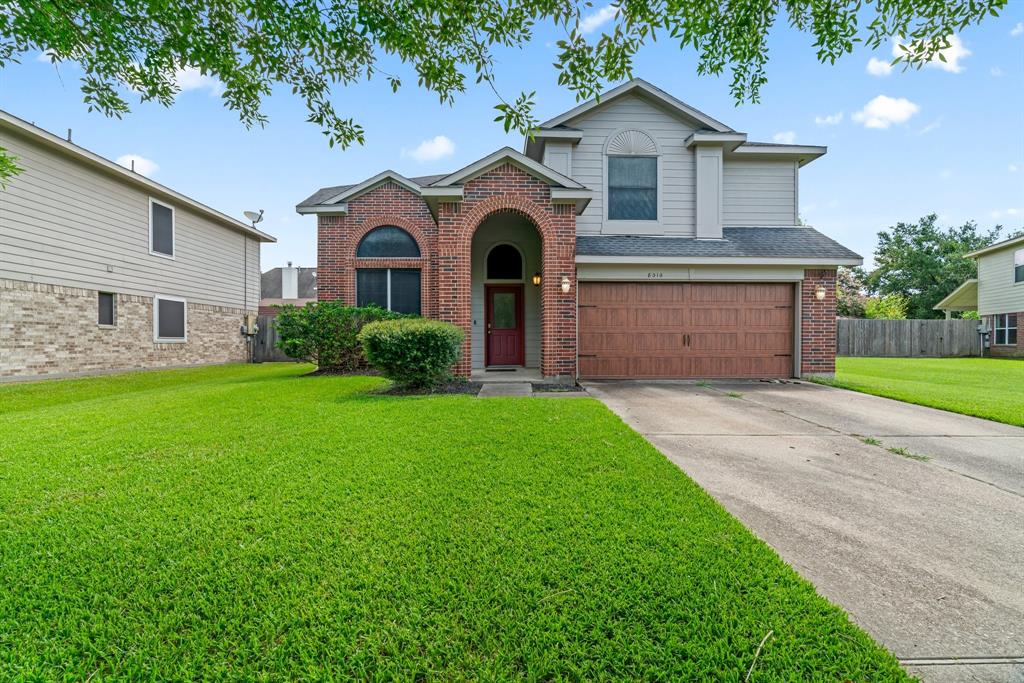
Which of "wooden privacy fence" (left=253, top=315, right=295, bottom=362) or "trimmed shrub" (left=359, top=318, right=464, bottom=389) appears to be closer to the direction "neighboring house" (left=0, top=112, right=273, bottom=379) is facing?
the trimmed shrub

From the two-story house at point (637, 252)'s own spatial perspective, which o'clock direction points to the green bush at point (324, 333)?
The green bush is roughly at 3 o'clock from the two-story house.

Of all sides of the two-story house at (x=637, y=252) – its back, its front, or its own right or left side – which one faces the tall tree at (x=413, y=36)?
front

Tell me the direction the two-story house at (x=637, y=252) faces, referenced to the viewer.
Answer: facing the viewer

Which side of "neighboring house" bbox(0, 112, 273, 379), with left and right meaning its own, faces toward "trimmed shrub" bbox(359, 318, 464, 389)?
left

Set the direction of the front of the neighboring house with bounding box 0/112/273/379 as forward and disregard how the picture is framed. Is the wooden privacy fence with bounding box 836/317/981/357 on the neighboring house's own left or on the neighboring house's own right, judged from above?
on the neighboring house's own left

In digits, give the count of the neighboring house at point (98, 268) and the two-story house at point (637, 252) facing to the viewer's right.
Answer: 0

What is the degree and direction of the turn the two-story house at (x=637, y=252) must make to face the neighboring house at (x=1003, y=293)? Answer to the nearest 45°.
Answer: approximately 135° to its left

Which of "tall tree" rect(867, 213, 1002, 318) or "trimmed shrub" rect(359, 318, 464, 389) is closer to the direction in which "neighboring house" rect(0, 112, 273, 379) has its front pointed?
the trimmed shrub
